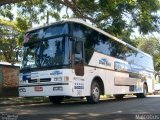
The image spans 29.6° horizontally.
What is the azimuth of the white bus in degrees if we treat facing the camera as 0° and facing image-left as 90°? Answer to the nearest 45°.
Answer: approximately 45°

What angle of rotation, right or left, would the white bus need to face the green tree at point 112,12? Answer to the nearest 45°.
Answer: approximately 180°

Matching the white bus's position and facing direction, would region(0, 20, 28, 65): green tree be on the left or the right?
on its right
